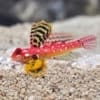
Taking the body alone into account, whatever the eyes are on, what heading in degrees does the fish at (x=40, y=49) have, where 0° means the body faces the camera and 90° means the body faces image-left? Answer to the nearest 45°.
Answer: approximately 90°
